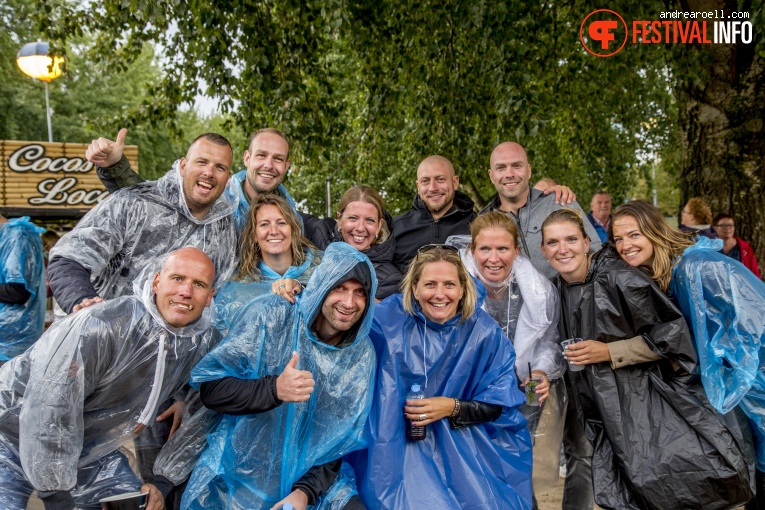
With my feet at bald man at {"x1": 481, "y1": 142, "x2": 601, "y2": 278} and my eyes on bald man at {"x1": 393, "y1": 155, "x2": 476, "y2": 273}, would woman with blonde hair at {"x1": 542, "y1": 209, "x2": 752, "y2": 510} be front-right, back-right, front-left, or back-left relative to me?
back-left

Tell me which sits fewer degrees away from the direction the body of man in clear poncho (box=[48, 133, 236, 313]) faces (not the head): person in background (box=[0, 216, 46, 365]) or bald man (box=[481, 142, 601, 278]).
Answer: the bald man

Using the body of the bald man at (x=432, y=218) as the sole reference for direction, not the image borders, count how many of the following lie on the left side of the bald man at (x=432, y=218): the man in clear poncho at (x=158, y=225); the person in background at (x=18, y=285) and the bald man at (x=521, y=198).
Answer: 1

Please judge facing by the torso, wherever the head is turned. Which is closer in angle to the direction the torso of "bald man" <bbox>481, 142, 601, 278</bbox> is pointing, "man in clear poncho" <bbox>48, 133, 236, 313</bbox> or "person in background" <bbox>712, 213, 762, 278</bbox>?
the man in clear poncho

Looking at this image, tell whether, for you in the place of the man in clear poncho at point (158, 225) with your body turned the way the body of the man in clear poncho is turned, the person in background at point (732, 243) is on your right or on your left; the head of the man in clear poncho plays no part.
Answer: on your left

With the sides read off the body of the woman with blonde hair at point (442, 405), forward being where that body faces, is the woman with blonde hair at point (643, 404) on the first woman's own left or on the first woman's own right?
on the first woman's own left

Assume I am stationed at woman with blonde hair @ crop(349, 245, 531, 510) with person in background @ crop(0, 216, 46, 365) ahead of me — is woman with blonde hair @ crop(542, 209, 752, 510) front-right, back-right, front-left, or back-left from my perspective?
back-right

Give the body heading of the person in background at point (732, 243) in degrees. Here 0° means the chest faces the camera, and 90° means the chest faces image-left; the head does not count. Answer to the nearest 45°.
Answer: approximately 0°

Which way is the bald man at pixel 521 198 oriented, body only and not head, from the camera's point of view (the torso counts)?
toward the camera

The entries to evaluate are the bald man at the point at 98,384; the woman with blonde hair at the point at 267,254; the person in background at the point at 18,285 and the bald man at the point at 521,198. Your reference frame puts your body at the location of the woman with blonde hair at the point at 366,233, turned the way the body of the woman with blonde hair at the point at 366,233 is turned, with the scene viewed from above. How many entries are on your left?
1

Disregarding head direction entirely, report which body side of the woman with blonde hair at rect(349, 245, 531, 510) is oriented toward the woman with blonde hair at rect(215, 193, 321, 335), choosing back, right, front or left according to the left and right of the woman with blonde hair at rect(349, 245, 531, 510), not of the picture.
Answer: right

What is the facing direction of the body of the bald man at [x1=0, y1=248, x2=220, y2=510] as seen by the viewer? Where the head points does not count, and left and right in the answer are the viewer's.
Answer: facing the viewer and to the right of the viewer

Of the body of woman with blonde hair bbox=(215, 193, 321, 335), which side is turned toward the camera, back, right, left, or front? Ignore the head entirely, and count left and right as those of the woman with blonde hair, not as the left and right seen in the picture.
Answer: front
